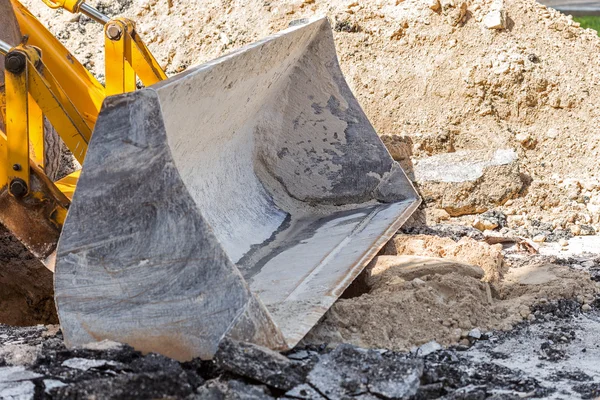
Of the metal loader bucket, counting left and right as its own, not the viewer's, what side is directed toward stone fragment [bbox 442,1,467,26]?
left

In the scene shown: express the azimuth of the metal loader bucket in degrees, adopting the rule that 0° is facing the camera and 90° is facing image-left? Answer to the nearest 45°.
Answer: approximately 315°

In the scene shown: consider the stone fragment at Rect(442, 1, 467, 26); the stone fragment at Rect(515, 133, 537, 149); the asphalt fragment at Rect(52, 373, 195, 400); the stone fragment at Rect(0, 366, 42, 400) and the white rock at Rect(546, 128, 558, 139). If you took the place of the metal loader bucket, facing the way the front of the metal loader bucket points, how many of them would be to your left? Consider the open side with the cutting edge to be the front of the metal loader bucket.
3

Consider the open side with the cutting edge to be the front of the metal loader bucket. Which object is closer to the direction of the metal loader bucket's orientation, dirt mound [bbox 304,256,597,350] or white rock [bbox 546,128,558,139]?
the dirt mound

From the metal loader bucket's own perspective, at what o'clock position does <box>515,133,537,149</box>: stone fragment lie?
The stone fragment is roughly at 9 o'clock from the metal loader bucket.

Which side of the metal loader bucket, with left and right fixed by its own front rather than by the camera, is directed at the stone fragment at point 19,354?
right

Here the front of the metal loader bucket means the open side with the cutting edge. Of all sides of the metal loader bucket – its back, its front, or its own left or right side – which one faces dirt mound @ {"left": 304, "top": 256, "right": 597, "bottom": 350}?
front

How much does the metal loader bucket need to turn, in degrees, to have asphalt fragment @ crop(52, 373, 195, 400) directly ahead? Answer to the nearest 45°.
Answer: approximately 45° to its right

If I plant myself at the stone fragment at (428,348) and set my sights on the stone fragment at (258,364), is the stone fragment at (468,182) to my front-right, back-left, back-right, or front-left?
back-right

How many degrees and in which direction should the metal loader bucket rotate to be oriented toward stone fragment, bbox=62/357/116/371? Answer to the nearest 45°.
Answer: approximately 90° to its right

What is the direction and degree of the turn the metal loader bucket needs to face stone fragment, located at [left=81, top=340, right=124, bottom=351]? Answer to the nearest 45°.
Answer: approximately 90° to its right
